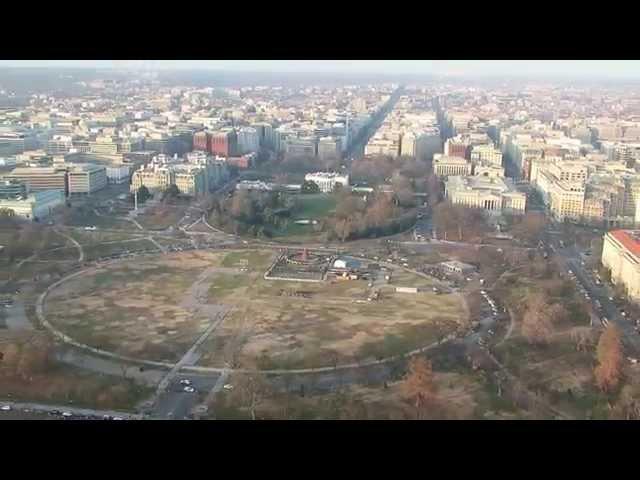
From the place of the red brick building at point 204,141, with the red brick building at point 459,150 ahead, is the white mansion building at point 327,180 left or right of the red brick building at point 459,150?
right

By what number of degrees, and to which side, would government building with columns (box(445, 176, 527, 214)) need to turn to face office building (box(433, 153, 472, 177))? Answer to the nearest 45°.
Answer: approximately 180°

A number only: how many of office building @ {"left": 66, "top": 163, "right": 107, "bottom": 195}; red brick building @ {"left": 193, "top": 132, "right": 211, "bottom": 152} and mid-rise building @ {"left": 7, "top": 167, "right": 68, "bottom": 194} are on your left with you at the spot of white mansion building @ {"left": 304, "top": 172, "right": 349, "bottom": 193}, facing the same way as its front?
0

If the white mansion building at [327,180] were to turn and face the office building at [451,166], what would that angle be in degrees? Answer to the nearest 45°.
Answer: approximately 135° to its left

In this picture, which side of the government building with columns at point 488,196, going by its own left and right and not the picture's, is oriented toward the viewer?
front

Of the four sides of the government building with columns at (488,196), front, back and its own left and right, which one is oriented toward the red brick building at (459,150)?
back

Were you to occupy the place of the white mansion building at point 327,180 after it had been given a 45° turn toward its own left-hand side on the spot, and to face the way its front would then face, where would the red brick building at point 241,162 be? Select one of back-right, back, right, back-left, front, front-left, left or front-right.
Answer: back

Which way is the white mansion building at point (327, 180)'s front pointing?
toward the camera

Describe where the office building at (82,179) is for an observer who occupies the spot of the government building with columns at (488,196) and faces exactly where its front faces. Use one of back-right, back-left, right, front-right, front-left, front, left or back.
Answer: right

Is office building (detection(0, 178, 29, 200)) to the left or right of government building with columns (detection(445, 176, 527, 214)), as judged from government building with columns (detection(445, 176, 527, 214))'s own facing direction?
on its right

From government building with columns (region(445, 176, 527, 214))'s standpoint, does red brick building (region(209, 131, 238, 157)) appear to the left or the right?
on its right

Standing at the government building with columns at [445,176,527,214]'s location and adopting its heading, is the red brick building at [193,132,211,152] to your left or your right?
on your right

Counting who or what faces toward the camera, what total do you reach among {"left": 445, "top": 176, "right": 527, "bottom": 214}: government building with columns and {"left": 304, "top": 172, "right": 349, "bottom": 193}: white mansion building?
2

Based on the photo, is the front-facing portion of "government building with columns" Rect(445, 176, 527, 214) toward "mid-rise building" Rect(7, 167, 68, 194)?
no

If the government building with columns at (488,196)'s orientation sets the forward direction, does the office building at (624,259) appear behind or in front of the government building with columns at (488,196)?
in front

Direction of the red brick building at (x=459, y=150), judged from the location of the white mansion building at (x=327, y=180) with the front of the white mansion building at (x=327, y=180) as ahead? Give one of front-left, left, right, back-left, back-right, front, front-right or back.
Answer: back-left

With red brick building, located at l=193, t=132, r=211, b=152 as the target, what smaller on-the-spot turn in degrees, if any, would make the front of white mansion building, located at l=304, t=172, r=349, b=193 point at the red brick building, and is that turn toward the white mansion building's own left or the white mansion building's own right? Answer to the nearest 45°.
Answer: approximately 135° to the white mansion building's own right

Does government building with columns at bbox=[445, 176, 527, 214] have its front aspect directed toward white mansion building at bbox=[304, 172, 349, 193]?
no

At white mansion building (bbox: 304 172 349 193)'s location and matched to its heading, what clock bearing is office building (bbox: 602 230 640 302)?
office building (bbox: 602 230 640 302) is roughly at 11 o'clock from white mansion building (bbox: 304 172 349 193).

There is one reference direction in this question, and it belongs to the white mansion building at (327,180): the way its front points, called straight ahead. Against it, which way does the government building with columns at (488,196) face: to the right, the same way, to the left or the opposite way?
the same way
